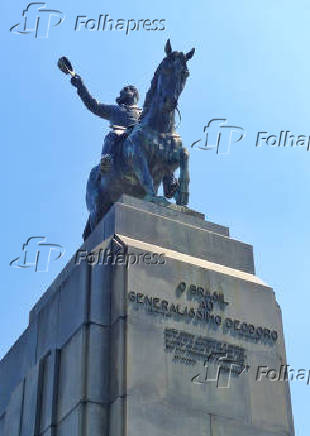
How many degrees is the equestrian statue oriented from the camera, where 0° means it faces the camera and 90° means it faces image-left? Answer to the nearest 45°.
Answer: approximately 315°
